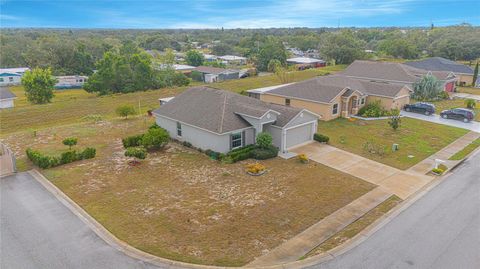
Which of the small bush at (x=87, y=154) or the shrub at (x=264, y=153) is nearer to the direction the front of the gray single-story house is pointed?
the shrub

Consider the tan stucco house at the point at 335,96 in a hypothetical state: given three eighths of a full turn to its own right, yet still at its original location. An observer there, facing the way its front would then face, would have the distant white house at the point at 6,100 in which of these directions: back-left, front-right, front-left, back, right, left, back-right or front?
front

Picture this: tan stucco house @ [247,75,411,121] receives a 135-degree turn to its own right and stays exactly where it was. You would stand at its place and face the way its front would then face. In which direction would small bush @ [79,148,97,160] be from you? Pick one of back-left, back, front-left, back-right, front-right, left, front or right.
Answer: front-left

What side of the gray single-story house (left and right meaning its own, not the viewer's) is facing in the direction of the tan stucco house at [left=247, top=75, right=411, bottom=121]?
left

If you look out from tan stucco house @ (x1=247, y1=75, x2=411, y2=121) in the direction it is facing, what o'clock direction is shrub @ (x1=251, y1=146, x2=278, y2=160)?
The shrub is roughly at 2 o'clock from the tan stucco house.

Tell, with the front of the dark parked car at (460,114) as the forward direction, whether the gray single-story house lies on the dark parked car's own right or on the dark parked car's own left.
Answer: on the dark parked car's own left

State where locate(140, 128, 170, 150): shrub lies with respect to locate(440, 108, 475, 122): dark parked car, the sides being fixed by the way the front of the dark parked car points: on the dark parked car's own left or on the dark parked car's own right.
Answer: on the dark parked car's own left

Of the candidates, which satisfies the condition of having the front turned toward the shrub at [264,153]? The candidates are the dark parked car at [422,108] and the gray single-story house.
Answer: the gray single-story house

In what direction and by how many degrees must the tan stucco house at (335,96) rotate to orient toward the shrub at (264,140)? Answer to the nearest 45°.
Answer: approximately 45° to its right

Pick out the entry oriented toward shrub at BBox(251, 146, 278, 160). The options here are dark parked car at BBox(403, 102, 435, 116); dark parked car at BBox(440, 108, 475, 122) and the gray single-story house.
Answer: the gray single-story house

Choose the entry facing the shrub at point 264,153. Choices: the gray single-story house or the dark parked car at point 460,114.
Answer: the gray single-story house

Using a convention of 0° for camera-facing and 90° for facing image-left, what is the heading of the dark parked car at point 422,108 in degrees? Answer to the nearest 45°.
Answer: approximately 135°

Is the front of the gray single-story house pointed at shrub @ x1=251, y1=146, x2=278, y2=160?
yes

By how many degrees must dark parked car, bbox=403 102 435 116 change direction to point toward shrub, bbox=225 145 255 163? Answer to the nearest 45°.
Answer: approximately 90° to its left
